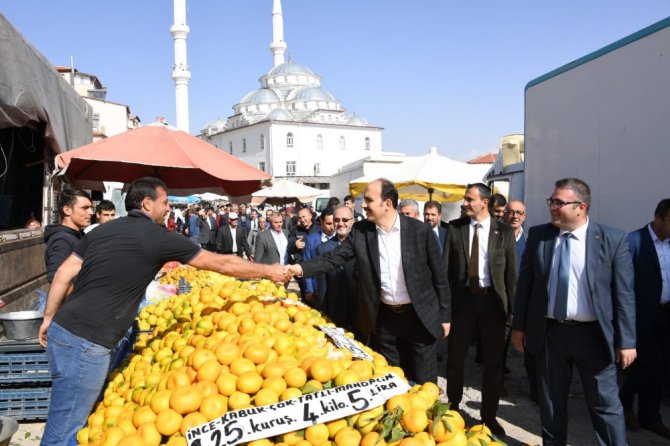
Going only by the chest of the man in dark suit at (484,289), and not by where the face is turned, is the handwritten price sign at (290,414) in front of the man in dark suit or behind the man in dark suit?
in front

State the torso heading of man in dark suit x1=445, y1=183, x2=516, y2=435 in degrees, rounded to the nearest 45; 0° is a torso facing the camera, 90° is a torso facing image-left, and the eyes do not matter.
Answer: approximately 0°

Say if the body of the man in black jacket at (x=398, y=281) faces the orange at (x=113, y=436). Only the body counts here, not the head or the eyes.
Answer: yes

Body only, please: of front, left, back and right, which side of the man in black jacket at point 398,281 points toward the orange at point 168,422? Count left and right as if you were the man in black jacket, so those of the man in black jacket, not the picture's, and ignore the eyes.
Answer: front

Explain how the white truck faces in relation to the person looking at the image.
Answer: facing away from the viewer and to the left of the viewer

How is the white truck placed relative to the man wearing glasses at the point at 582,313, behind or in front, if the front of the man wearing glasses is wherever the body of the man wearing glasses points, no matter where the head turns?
behind

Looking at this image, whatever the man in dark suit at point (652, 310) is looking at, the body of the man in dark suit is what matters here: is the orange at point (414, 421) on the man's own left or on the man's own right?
on the man's own right

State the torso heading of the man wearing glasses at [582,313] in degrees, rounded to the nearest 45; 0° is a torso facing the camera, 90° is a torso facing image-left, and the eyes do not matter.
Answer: approximately 45°

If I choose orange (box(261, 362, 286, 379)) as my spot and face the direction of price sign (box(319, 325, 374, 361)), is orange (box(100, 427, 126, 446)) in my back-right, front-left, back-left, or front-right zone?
back-left

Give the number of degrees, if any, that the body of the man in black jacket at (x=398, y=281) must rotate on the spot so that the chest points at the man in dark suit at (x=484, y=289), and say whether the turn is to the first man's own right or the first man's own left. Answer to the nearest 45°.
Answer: approximately 180°
